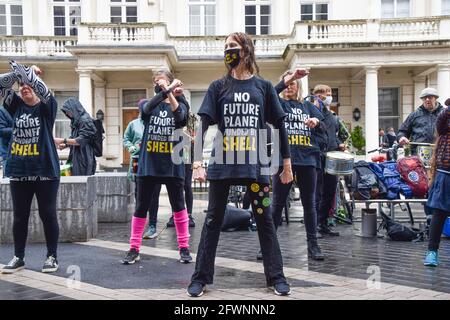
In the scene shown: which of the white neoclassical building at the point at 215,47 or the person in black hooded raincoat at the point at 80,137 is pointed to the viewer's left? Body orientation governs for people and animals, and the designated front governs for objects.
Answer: the person in black hooded raincoat

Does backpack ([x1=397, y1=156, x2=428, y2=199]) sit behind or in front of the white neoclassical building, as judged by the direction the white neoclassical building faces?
in front

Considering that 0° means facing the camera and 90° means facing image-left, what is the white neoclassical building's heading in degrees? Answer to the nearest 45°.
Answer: approximately 0°

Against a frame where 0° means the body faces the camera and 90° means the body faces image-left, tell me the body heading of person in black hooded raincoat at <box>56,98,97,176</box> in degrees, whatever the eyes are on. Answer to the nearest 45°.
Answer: approximately 90°
